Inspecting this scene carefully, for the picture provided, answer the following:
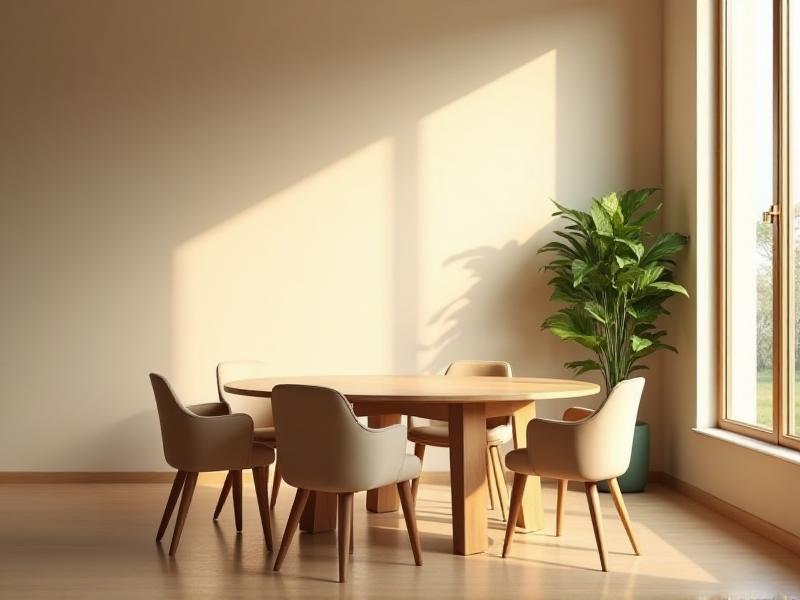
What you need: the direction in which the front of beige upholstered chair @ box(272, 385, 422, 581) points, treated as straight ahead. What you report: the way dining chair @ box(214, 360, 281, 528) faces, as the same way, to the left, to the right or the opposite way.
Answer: to the right

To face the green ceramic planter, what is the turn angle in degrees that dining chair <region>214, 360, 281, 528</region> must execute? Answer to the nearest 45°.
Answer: approximately 45° to its left

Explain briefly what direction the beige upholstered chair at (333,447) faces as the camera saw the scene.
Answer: facing away from the viewer and to the right of the viewer

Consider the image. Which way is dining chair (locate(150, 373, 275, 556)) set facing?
to the viewer's right

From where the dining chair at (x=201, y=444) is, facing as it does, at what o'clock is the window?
The window is roughly at 12 o'clock from the dining chair.

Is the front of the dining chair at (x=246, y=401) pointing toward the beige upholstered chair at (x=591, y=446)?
yes

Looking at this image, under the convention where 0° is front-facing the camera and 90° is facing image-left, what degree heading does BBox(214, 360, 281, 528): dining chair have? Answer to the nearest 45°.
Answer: approximately 315°
